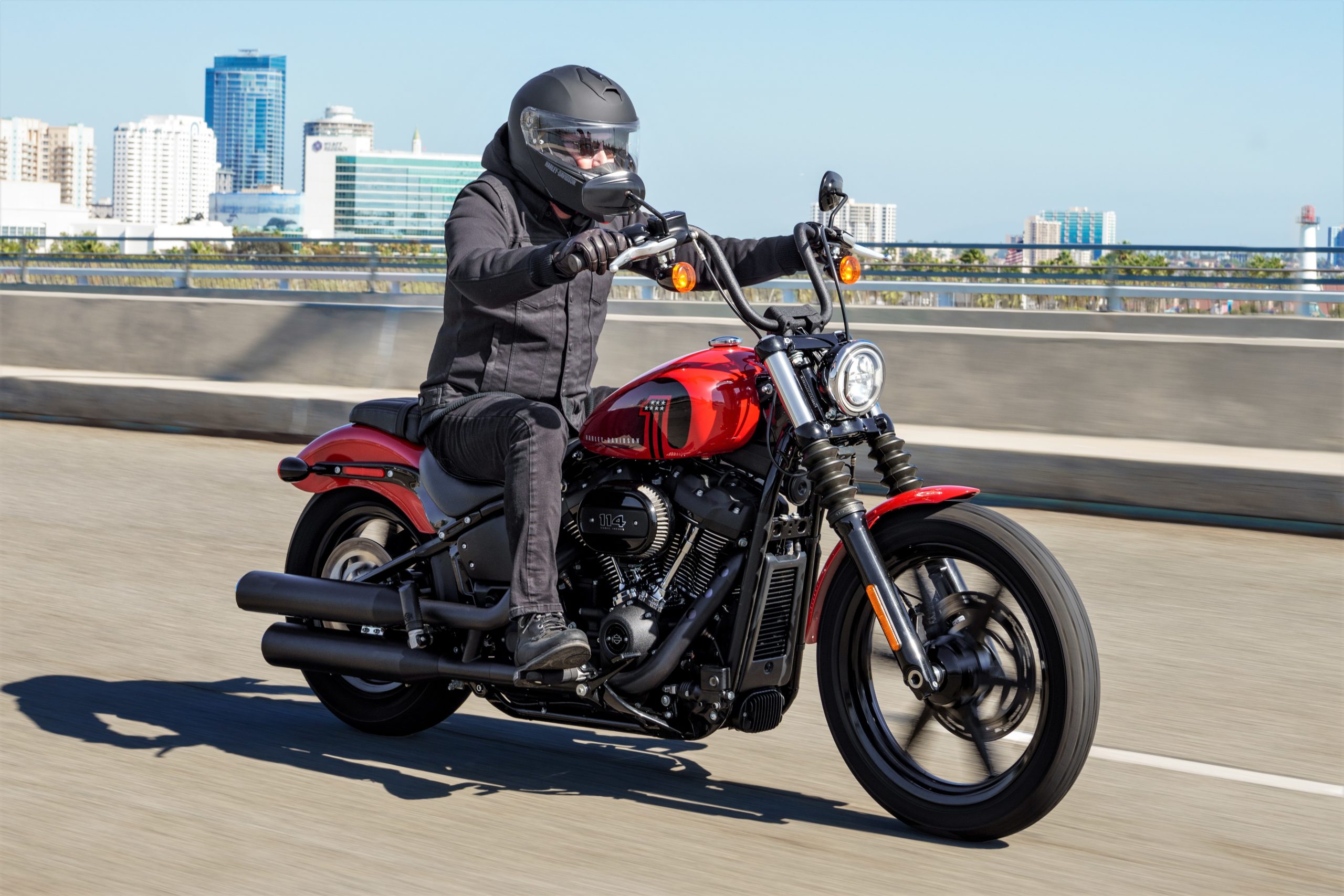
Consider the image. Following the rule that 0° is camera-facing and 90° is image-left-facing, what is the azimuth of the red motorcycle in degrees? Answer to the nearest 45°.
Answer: approximately 315°

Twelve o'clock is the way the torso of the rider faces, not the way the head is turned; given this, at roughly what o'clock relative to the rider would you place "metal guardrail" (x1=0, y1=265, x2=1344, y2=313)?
The metal guardrail is roughly at 8 o'clock from the rider.

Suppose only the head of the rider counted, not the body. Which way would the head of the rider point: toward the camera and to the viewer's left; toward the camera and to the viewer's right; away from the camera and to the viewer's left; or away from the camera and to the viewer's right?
toward the camera and to the viewer's right

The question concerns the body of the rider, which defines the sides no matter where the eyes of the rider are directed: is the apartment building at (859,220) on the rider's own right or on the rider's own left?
on the rider's own left

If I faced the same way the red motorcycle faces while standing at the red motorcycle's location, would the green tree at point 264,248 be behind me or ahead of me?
behind

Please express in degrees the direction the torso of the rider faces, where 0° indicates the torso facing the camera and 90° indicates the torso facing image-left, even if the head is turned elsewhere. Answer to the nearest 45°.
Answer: approximately 315°
